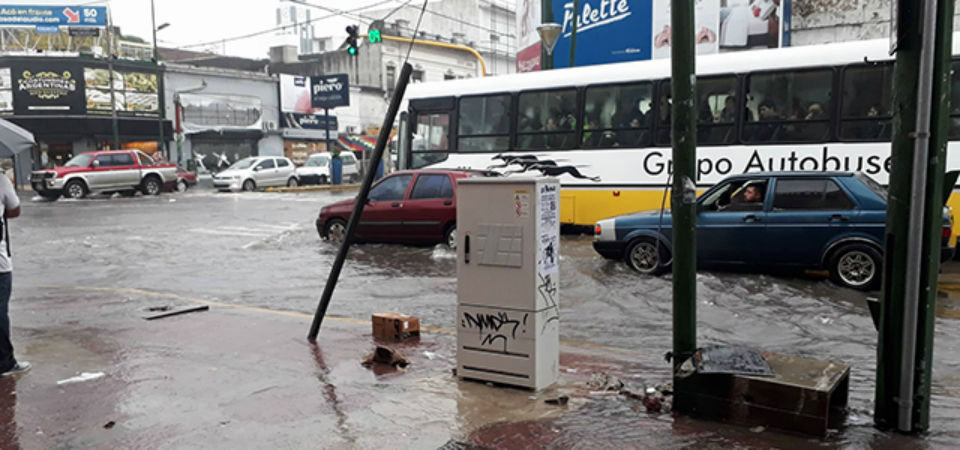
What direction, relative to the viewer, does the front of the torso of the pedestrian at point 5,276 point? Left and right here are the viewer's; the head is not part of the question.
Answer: facing to the right of the viewer

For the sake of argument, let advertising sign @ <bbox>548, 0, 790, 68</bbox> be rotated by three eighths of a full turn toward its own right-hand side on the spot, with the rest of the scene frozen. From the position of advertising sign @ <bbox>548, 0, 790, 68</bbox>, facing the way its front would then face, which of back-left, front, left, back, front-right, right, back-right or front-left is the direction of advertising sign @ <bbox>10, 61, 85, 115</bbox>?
front-left

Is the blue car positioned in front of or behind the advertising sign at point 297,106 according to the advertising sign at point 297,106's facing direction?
in front

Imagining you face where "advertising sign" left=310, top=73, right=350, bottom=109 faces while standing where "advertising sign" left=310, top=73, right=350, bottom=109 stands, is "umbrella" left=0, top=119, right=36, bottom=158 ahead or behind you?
ahead

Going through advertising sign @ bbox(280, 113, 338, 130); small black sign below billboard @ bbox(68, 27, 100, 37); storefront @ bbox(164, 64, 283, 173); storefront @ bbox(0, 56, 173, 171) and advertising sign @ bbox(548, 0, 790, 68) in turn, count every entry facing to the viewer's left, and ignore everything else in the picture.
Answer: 0

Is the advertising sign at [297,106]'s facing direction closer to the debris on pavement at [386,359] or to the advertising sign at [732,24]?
the debris on pavement

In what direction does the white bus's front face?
to the viewer's left

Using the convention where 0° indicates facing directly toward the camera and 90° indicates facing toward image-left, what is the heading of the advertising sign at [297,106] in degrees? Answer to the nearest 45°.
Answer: approximately 0°

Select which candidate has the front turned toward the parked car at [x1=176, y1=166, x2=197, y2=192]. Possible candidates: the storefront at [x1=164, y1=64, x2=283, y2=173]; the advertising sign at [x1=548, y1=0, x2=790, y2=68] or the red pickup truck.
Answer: the storefront

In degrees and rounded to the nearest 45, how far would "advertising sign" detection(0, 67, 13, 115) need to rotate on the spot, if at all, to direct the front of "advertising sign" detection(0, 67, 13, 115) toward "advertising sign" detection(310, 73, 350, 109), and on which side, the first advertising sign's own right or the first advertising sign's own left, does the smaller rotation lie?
approximately 90° to the first advertising sign's own left

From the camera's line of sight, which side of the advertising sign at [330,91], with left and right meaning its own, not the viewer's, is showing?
front

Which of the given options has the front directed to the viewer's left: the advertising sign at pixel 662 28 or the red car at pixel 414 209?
the red car

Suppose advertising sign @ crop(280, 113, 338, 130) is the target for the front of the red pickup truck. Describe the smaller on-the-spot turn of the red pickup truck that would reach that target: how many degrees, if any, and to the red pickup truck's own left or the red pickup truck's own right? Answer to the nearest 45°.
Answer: approximately 180°

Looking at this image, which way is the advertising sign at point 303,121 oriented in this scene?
toward the camera

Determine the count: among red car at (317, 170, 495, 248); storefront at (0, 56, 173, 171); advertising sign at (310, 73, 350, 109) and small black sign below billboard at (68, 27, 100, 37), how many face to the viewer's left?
1
